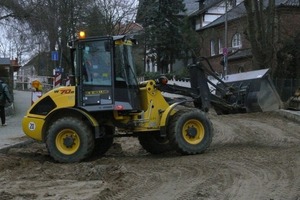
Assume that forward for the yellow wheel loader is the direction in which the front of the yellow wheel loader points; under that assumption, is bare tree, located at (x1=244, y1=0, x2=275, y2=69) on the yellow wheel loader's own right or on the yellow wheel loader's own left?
on the yellow wheel loader's own left

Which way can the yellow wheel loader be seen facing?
to the viewer's right

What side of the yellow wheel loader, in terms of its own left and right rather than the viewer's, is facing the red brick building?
left

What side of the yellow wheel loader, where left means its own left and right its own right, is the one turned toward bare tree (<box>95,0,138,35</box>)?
left

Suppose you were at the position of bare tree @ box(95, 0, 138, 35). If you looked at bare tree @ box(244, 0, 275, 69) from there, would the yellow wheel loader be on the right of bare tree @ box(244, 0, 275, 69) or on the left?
right
